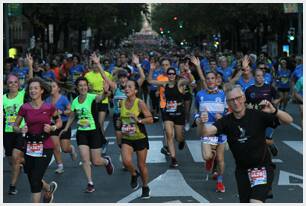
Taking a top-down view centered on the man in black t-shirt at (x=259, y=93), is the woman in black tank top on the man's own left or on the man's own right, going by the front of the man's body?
on the man's own right

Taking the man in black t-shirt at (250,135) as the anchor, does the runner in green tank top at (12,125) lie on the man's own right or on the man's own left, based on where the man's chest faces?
on the man's own right

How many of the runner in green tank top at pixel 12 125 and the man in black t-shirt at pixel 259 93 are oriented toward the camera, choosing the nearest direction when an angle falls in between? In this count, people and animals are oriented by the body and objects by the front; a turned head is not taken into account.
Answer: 2

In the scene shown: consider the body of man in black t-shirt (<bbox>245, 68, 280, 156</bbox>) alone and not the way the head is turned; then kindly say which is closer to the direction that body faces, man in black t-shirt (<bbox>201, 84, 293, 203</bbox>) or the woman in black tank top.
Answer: the man in black t-shirt

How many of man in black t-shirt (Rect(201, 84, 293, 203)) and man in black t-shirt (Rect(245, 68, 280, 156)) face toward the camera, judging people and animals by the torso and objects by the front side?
2

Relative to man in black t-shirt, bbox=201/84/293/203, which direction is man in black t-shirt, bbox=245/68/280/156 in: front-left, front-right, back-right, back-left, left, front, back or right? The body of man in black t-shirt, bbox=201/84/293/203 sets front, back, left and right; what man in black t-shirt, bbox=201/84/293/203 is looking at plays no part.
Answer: back

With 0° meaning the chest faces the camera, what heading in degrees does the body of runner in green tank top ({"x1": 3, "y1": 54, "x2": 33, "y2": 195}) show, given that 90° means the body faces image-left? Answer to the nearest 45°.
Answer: approximately 0°

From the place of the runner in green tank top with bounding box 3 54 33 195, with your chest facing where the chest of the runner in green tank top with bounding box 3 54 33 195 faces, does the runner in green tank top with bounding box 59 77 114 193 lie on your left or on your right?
on your left
